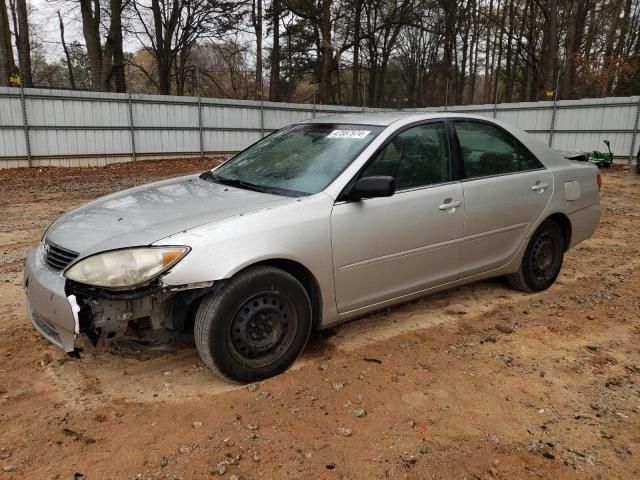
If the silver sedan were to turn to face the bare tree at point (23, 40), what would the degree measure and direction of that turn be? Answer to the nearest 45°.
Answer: approximately 90° to its right

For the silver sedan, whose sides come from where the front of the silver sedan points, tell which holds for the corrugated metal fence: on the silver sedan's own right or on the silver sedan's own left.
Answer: on the silver sedan's own right

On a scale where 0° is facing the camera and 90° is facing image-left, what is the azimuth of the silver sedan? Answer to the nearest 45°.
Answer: approximately 45°
